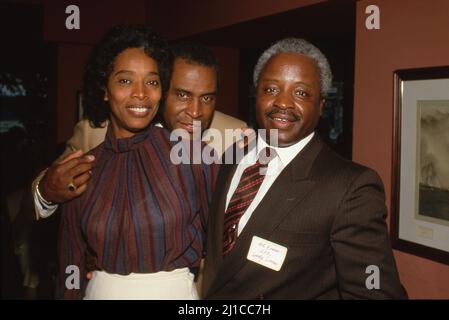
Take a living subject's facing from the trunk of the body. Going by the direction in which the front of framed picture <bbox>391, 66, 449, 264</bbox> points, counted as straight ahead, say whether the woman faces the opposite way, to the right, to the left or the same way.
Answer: to the left

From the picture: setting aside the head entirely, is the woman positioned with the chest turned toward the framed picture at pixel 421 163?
no

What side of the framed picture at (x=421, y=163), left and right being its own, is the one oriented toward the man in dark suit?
front

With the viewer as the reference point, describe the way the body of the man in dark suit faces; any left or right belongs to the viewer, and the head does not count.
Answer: facing the viewer and to the left of the viewer

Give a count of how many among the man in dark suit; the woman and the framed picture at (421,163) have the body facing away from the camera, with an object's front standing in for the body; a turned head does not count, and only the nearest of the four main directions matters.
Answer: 0

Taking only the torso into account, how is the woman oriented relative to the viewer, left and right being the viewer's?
facing the viewer

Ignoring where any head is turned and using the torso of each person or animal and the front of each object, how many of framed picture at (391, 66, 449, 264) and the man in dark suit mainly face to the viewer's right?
0

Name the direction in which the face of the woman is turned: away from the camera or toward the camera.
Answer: toward the camera

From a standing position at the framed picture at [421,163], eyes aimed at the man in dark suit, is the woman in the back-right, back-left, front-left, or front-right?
front-right

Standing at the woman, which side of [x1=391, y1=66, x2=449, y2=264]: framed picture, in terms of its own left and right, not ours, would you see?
front

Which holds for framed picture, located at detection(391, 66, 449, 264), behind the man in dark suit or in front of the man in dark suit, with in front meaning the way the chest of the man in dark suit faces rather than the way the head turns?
behind

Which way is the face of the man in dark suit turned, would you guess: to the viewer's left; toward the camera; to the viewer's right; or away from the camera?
toward the camera
